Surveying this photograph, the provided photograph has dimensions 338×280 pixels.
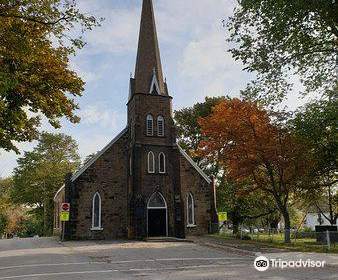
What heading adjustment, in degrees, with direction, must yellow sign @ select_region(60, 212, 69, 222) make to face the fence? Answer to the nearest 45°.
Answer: approximately 45° to its left

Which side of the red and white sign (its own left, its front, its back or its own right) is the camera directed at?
front

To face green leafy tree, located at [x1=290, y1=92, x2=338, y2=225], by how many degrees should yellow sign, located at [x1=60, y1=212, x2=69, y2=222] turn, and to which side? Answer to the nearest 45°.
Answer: approximately 45° to its left

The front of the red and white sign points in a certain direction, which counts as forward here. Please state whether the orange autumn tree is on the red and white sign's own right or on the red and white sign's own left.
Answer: on the red and white sign's own left

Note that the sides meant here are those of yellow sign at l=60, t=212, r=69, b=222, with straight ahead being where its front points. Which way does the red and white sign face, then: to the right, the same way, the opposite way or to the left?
the same way

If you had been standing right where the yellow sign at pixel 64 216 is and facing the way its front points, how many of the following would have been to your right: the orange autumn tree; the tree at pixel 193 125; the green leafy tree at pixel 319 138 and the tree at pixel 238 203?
0

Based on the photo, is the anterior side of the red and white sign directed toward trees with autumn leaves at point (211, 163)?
no

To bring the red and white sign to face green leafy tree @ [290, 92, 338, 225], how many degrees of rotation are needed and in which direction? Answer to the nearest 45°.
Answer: approximately 45° to its left

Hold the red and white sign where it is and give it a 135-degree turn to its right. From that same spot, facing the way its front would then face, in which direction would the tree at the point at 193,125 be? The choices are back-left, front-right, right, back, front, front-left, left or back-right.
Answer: right

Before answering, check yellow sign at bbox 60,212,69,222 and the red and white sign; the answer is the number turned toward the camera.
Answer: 2

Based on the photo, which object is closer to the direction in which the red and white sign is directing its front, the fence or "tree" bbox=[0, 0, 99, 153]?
the tree

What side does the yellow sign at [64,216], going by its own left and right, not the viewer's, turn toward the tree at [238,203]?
left

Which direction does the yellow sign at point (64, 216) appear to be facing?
toward the camera

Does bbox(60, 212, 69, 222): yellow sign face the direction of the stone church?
no
